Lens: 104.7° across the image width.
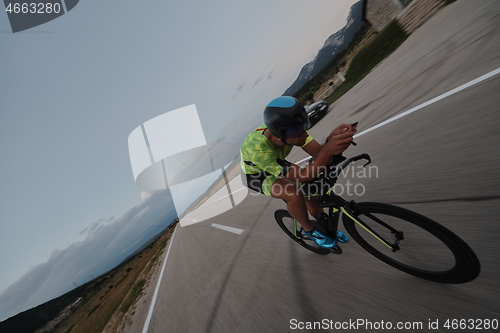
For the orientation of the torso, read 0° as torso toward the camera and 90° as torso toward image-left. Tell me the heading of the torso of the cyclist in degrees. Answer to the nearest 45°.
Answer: approximately 315°

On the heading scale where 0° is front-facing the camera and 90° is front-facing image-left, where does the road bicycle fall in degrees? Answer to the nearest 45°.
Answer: approximately 315°
